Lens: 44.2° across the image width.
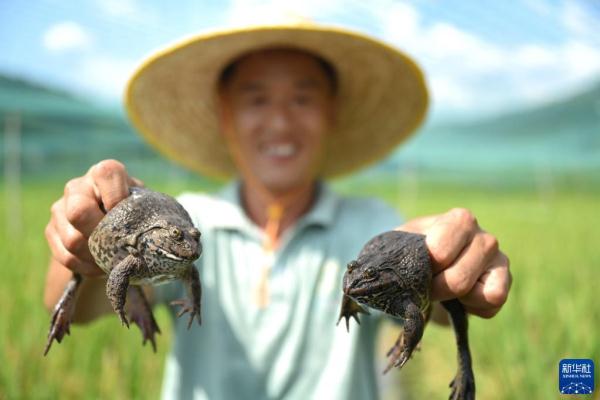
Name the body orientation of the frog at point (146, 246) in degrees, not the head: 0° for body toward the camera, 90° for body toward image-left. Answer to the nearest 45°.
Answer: approximately 315°

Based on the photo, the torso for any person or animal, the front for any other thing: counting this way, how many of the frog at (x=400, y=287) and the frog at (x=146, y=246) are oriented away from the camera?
0

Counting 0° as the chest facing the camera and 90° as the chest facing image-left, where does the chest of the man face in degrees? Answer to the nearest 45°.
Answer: approximately 0°
